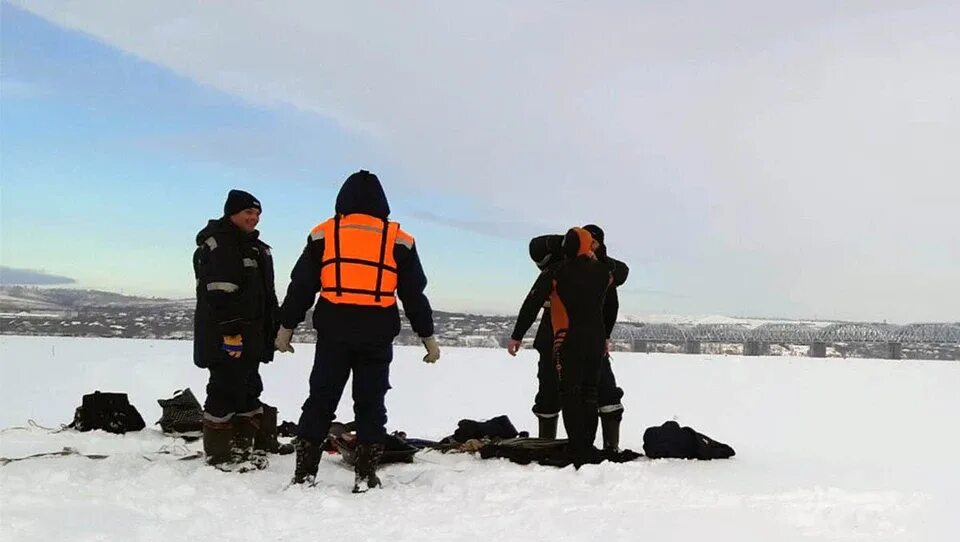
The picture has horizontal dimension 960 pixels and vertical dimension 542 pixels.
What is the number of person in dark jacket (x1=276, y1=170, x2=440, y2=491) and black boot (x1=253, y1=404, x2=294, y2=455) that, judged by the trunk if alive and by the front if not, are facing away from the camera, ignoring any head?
1

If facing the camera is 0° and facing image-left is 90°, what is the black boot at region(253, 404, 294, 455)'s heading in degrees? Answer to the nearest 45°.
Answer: approximately 270°

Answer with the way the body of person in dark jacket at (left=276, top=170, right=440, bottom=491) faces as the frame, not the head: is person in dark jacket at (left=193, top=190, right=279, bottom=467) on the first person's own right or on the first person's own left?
on the first person's own left

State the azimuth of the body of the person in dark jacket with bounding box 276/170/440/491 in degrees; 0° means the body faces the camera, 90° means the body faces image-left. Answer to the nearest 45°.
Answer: approximately 180°

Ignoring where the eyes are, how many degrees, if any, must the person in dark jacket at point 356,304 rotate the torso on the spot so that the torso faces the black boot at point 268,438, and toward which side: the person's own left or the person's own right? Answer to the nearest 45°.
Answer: approximately 45° to the person's own left

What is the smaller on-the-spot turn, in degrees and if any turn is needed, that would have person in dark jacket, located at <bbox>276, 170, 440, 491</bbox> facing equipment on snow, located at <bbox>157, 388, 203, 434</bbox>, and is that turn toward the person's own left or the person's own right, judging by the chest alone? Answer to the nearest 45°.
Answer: approximately 45° to the person's own left

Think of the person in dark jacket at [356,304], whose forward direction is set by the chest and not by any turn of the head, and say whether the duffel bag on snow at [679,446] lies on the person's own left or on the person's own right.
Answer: on the person's own right

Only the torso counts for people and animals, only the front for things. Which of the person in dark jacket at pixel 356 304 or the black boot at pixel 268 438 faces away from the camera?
the person in dark jacket

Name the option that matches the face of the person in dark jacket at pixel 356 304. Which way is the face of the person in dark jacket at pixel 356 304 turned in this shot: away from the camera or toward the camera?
away from the camera

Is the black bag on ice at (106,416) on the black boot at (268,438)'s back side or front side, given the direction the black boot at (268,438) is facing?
on the back side
